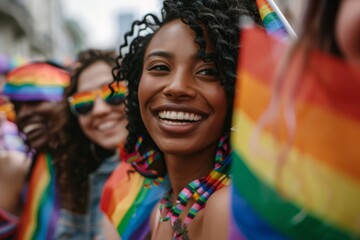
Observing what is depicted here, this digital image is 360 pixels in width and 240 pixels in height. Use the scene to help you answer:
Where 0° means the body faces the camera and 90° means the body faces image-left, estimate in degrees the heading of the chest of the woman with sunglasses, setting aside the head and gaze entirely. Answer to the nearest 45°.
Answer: approximately 315°

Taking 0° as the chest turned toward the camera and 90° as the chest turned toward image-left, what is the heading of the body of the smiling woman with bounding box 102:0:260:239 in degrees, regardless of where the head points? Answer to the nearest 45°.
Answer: approximately 0°

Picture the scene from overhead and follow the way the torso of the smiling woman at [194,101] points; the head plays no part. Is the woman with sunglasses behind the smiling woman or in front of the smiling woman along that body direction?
behind

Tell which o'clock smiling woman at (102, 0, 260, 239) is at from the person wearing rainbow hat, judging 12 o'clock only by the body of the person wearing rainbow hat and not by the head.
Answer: The smiling woman is roughly at 10 o'clock from the person wearing rainbow hat.
